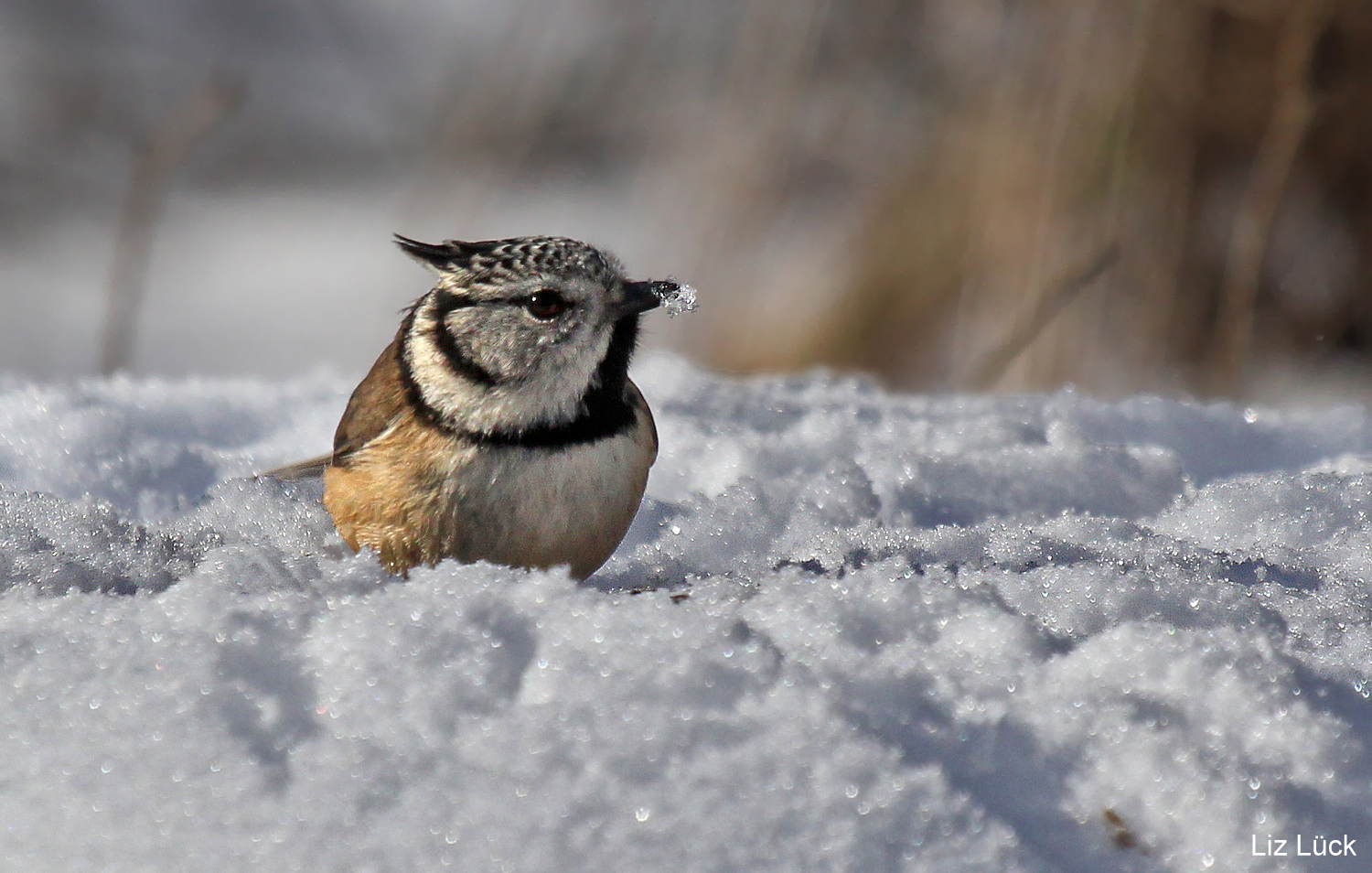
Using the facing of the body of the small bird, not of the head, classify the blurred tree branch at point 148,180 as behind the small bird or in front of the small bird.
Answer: behind

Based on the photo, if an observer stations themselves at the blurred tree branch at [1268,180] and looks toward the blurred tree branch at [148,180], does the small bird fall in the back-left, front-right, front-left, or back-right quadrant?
front-left

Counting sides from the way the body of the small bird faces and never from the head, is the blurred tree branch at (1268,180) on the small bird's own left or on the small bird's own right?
on the small bird's own left

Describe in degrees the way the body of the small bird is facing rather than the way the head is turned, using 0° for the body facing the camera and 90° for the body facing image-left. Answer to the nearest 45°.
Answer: approximately 315°
